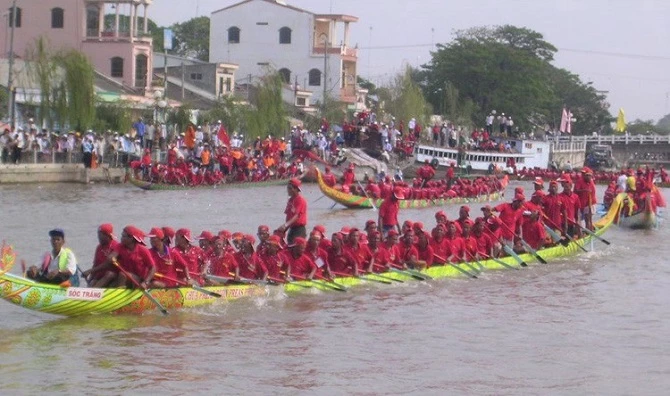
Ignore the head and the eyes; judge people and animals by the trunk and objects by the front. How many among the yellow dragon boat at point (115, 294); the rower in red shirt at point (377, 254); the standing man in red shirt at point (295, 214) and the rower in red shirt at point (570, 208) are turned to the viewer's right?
0

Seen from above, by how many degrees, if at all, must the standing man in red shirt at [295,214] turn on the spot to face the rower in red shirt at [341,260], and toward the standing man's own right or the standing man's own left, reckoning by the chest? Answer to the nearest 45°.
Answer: approximately 90° to the standing man's own left

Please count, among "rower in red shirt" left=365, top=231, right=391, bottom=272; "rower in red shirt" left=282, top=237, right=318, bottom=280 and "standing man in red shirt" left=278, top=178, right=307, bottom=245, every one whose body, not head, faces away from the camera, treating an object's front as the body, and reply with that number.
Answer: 0

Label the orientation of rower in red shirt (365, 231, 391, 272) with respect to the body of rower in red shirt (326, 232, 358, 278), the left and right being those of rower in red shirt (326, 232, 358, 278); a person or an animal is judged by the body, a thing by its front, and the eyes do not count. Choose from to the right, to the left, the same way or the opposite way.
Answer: the same way

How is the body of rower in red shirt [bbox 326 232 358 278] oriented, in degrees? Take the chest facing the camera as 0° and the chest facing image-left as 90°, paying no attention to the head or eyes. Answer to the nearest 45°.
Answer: approximately 45°

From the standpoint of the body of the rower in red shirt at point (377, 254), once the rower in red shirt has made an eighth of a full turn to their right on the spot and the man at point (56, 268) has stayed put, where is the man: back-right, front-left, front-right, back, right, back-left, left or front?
front-left

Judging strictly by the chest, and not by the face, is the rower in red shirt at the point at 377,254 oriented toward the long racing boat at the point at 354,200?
no

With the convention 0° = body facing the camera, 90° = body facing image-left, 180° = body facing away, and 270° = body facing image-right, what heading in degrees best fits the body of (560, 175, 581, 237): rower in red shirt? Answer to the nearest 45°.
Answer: approximately 45°

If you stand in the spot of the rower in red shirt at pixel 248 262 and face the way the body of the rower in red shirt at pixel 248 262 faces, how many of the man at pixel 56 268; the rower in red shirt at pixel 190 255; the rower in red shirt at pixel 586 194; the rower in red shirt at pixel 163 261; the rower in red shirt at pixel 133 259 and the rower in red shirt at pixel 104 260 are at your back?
1

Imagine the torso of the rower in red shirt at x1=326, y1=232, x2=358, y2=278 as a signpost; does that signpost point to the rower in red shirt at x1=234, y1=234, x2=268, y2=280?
yes

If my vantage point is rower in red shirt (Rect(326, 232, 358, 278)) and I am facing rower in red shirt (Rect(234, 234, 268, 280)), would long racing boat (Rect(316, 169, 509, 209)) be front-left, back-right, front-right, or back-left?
back-right

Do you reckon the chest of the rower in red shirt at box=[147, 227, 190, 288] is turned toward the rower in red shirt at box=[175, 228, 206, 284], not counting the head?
no

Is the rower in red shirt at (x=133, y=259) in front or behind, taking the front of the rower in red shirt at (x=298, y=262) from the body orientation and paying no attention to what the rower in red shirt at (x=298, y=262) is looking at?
in front

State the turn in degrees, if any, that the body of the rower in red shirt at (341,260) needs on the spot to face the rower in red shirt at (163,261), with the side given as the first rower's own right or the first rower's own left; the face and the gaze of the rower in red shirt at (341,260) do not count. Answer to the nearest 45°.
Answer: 0° — they already face them

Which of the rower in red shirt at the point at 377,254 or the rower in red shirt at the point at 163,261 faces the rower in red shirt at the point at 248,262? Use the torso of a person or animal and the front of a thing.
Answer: the rower in red shirt at the point at 377,254

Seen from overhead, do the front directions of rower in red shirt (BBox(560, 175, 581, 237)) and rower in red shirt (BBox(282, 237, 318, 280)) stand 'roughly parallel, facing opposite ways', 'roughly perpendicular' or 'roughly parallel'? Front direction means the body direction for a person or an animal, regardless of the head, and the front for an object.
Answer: roughly parallel

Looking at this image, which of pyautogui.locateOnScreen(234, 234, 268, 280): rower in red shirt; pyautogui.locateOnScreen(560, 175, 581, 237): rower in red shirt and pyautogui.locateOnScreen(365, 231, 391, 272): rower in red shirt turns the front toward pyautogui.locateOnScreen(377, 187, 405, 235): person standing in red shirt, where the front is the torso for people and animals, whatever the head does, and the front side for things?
pyautogui.locateOnScreen(560, 175, 581, 237): rower in red shirt

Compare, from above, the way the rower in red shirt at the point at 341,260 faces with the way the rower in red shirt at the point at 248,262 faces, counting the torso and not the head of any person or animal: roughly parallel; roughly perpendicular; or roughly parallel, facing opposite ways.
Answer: roughly parallel

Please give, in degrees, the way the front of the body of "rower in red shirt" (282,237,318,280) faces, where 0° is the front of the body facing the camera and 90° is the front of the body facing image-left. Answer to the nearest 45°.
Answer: approximately 45°

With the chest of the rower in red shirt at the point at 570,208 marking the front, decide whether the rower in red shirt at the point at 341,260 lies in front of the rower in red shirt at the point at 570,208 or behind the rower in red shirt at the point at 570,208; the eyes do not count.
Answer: in front

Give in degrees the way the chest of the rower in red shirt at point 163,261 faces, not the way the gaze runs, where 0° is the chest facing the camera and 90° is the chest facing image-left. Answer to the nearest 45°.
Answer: approximately 45°
